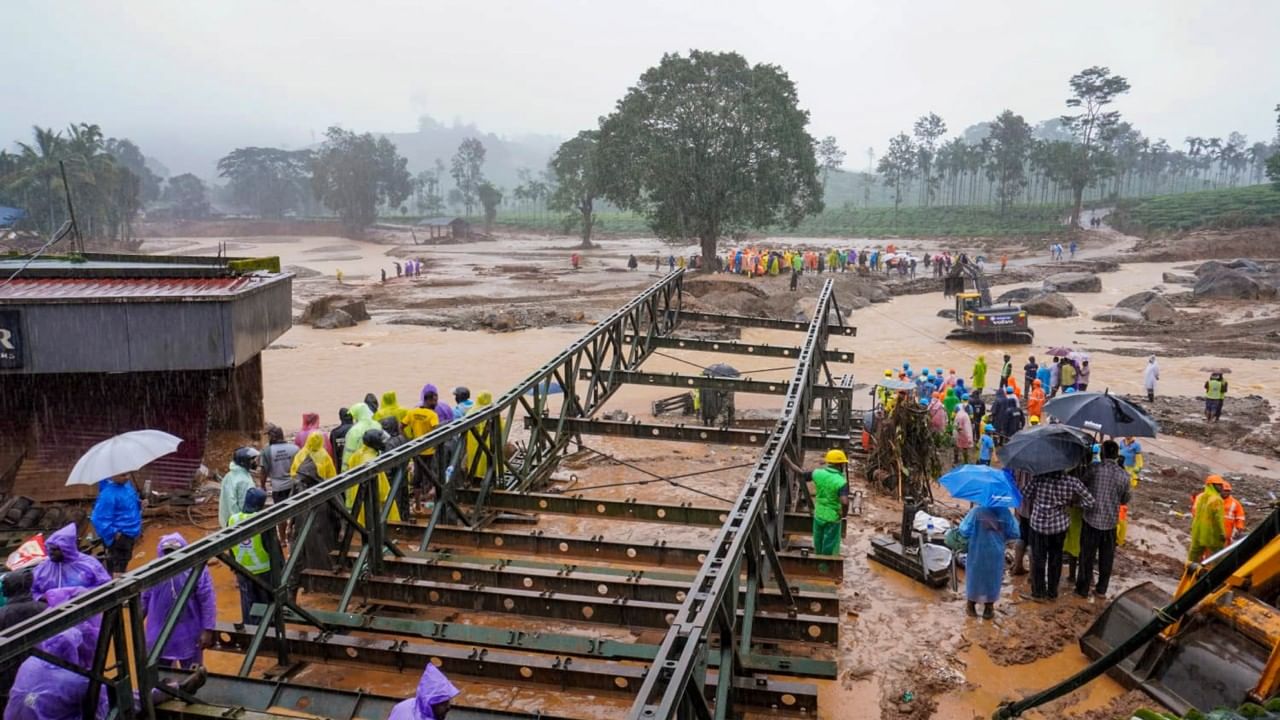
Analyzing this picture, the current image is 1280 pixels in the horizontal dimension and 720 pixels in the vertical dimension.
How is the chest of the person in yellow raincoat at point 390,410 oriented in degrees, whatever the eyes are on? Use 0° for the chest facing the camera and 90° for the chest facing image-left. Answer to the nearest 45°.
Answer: approximately 180°

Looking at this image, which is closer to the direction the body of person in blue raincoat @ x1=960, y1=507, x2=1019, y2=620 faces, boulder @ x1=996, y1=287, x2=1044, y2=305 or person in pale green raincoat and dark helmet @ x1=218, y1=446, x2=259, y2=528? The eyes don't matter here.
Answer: the boulder

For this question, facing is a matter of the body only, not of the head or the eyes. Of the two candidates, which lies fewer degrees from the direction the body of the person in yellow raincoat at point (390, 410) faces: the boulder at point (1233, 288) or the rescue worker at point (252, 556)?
the boulder

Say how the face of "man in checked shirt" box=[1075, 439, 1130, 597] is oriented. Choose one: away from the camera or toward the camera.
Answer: away from the camera

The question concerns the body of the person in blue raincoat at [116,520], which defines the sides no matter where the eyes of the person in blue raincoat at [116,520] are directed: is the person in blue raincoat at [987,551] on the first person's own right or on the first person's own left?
on the first person's own right

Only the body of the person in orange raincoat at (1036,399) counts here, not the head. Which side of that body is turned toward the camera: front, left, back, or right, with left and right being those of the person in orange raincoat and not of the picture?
back

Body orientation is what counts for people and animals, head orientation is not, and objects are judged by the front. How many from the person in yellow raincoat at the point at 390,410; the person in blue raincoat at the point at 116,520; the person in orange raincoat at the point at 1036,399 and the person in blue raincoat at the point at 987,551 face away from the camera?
4

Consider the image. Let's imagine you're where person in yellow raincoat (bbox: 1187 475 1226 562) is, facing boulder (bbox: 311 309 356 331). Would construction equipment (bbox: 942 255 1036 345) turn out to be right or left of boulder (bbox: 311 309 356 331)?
right

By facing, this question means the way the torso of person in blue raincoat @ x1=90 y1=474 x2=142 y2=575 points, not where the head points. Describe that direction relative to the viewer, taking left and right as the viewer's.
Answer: facing away from the viewer

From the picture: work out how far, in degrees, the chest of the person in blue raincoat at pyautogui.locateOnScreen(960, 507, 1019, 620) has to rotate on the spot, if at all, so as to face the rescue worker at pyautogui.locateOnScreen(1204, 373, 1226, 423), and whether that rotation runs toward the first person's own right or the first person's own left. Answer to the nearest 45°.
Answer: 0° — they already face them

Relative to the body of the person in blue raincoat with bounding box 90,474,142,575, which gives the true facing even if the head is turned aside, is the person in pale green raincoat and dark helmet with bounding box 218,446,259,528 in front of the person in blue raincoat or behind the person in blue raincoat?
behind

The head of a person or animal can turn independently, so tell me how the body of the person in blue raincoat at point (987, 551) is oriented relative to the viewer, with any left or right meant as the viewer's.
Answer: facing away from the viewer

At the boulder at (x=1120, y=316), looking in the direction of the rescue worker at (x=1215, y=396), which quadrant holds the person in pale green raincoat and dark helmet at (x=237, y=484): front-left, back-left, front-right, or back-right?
front-right
